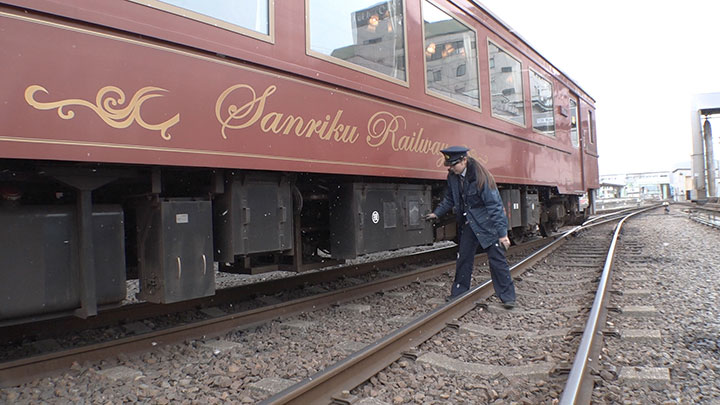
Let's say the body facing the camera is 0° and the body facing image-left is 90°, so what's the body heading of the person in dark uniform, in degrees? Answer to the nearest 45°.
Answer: approximately 45°

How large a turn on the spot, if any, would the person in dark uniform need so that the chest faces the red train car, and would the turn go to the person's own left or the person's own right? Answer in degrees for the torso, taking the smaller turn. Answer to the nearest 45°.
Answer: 0° — they already face it
